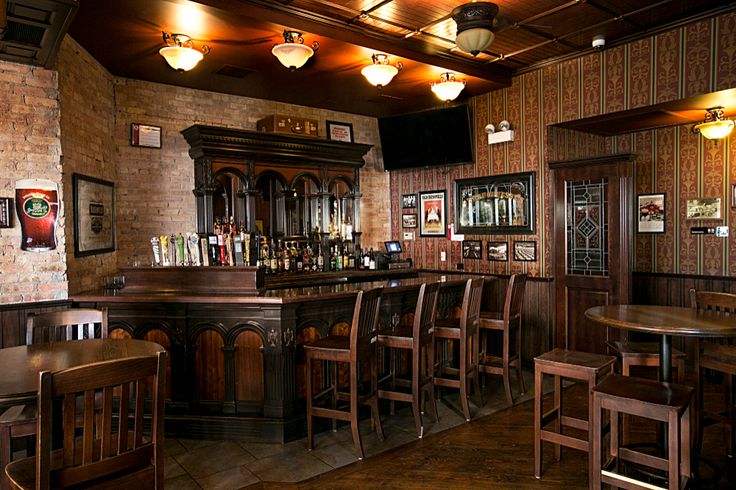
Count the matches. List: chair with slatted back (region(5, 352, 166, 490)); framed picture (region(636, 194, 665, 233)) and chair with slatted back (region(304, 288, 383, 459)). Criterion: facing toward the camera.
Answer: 1

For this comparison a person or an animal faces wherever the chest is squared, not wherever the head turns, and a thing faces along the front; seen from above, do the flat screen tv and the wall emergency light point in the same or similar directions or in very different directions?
same or similar directions

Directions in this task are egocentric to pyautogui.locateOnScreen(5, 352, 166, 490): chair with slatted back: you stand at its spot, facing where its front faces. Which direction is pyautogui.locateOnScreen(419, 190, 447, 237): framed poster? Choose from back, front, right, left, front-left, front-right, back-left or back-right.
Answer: right

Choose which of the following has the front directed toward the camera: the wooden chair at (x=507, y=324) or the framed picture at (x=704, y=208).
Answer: the framed picture

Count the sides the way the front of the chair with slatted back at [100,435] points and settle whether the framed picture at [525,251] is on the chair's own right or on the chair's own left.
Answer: on the chair's own right

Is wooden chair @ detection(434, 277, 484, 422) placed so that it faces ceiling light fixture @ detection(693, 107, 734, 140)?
no

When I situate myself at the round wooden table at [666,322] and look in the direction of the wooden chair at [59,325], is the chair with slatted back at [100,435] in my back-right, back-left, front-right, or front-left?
front-left

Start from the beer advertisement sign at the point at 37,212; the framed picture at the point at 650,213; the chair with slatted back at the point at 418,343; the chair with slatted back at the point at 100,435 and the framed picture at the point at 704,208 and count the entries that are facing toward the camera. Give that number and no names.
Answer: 3

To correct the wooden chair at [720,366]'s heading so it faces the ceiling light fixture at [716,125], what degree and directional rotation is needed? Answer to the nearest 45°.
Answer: approximately 135° to its right

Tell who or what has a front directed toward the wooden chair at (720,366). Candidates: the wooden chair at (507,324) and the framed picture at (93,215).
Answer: the framed picture

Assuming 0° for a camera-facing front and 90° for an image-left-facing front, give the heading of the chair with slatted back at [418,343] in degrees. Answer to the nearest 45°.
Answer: approximately 135°

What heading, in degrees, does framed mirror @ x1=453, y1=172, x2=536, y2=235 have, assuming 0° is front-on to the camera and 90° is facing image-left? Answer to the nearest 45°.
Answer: approximately 45°

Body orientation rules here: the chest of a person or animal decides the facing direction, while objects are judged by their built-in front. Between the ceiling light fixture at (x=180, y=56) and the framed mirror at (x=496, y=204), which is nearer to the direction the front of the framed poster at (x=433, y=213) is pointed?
the ceiling light fixture

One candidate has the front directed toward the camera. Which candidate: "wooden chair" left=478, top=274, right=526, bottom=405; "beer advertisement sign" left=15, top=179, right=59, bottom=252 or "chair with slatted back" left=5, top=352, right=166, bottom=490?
the beer advertisement sign

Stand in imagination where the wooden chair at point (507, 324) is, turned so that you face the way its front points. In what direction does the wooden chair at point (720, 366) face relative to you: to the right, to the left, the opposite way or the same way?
to the left

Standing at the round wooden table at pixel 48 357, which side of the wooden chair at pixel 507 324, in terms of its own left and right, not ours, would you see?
left

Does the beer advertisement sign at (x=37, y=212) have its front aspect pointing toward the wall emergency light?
no

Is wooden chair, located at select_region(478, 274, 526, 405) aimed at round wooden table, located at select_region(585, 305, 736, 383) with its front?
no

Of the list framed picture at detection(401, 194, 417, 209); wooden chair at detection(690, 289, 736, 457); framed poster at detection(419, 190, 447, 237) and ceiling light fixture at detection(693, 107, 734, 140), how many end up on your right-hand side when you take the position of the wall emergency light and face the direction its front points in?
2
